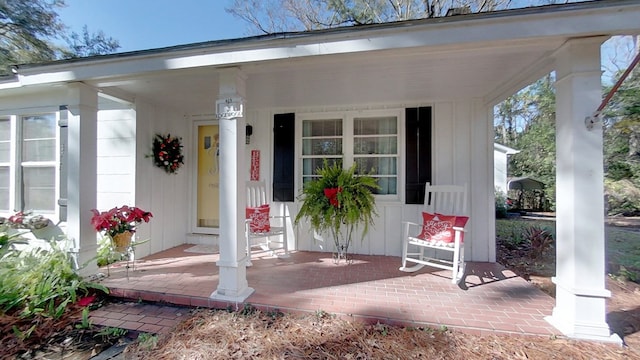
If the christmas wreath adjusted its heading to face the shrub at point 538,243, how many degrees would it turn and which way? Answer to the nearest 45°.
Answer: approximately 45° to its left

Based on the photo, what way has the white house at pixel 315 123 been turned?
toward the camera

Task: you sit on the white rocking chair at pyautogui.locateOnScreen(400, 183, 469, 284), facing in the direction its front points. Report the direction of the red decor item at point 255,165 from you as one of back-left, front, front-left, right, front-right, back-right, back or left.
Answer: front-right

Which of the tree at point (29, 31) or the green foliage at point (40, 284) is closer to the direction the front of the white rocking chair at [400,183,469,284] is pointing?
the green foliage

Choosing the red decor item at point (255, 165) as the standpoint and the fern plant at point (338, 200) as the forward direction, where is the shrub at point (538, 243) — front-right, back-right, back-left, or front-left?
front-left

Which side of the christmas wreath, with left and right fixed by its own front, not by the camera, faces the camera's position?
front

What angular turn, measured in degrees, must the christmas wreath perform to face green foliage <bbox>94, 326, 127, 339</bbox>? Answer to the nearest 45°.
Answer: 0° — it already faces it

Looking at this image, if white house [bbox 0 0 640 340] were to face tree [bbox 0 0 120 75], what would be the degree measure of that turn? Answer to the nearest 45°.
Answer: approximately 135° to its right

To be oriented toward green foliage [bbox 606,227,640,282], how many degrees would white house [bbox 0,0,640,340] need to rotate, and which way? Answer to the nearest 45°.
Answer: approximately 90° to its left

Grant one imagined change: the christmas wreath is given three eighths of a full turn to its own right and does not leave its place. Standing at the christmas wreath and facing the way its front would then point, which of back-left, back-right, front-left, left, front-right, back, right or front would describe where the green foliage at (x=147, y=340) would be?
back-left

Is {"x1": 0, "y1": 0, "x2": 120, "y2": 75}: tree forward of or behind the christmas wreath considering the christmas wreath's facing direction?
behind

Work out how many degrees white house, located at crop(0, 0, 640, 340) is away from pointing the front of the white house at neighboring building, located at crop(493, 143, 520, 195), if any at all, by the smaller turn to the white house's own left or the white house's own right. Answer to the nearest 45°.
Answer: approximately 135° to the white house's own left

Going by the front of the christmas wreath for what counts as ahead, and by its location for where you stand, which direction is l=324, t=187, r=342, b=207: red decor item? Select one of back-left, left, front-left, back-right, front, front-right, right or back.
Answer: front-left

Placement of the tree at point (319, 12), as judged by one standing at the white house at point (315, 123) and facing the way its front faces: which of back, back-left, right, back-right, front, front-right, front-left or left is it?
back

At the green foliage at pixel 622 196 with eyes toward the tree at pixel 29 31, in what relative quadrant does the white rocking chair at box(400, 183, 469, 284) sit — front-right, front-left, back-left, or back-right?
front-left

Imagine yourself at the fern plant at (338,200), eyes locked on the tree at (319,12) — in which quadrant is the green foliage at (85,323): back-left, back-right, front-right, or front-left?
back-left

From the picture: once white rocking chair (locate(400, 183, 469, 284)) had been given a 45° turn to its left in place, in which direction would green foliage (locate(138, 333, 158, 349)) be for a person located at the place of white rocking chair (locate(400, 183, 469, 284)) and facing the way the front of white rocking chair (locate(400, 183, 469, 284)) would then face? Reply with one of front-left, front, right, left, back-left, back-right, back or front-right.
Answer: front-right
